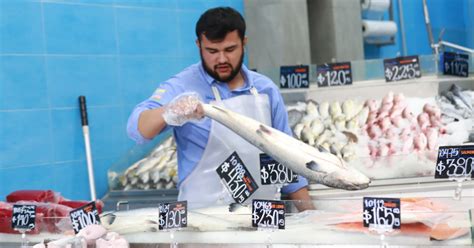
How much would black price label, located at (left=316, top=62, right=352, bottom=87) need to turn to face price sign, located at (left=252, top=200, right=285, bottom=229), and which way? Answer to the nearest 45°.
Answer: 0° — it already faces it

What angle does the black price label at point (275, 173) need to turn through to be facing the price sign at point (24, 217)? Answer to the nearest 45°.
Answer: approximately 90° to its right

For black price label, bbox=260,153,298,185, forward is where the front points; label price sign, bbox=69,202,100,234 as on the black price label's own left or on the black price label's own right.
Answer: on the black price label's own right

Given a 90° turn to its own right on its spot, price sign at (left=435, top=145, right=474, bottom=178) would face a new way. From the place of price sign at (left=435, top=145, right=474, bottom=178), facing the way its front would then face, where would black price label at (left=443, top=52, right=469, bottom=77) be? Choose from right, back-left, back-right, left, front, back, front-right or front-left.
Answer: right

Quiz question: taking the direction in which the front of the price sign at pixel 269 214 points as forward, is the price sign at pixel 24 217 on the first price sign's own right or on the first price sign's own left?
on the first price sign's own right

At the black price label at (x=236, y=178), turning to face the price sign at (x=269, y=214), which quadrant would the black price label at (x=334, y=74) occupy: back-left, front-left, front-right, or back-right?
back-left

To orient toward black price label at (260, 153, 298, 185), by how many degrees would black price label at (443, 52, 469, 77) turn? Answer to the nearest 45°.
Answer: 0° — it already faces it

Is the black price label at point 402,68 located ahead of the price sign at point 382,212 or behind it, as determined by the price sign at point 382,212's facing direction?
behind
